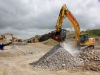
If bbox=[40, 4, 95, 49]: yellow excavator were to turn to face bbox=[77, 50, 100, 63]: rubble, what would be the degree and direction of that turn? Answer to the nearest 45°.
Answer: approximately 135° to its left

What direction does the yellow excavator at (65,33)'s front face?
to the viewer's left

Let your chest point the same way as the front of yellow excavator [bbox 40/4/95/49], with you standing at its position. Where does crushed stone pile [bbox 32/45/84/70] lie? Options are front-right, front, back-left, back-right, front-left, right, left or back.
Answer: left
